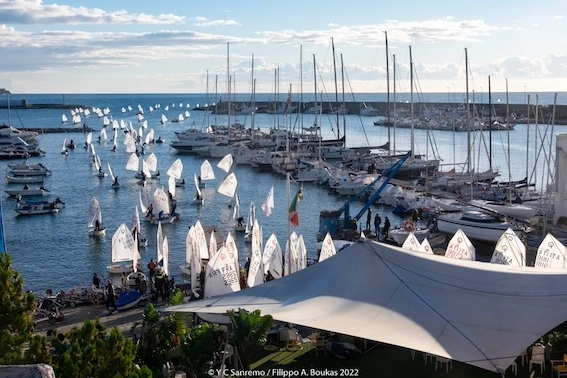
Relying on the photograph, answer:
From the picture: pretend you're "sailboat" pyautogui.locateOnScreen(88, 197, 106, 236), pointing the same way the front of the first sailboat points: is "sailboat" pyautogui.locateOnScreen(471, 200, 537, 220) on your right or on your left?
on your right

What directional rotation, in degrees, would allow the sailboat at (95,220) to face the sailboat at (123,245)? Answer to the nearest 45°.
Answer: approximately 180°

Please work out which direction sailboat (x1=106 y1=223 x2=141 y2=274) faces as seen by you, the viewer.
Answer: facing to the left of the viewer

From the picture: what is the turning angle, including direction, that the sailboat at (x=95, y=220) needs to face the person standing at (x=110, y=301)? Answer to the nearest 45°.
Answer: approximately 180°

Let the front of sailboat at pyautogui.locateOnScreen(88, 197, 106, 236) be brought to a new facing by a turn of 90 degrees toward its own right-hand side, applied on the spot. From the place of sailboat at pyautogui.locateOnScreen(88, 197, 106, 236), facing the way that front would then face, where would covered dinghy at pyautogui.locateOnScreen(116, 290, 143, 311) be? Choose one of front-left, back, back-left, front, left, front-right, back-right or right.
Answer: right

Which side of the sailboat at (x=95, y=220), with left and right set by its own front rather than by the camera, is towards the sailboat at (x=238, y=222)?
right

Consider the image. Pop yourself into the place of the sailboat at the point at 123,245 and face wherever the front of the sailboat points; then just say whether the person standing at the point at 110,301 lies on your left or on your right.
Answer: on your left

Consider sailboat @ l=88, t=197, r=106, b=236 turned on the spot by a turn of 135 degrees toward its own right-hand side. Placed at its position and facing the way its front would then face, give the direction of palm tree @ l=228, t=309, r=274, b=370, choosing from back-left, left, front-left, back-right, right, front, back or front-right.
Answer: front-right

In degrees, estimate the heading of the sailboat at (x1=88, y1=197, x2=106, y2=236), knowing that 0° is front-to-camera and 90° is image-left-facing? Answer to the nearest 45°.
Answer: approximately 180°
